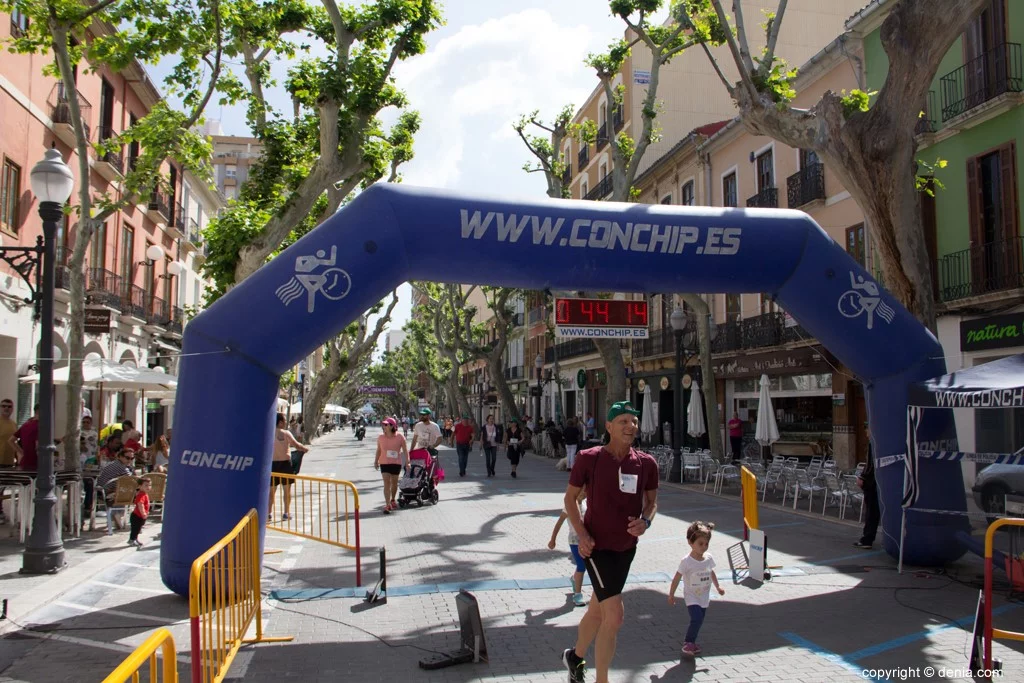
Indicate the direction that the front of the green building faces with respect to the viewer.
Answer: facing the viewer and to the left of the viewer

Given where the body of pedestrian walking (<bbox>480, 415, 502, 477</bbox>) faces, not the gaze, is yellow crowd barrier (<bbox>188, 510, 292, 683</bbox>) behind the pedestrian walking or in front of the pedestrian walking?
in front

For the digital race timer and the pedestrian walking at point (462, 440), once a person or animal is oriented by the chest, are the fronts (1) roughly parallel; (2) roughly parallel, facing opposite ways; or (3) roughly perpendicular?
roughly parallel

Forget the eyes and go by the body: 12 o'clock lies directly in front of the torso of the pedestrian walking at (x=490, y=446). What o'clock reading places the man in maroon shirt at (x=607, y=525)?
The man in maroon shirt is roughly at 12 o'clock from the pedestrian walking.

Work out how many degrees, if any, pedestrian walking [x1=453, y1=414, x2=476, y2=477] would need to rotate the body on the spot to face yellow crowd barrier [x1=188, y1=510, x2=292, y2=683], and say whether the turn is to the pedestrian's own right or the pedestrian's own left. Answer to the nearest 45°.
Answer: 0° — they already face it

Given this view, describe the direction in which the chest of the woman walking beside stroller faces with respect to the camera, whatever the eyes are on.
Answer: toward the camera

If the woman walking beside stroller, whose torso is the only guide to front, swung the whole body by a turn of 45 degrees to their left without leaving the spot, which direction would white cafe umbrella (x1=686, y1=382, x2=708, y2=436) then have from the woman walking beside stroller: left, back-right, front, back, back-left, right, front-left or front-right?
left

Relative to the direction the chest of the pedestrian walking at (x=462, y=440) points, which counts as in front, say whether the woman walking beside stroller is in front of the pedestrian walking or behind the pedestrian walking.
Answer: in front

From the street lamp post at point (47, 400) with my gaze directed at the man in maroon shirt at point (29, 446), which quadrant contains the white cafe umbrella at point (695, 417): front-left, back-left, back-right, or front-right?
front-right

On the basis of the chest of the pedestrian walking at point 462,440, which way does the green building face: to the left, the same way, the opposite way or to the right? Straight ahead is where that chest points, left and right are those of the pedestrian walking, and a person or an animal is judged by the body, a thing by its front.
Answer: to the right

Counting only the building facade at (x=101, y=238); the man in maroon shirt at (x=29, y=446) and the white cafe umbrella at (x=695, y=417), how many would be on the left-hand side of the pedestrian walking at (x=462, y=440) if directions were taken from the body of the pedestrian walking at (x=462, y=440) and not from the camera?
1

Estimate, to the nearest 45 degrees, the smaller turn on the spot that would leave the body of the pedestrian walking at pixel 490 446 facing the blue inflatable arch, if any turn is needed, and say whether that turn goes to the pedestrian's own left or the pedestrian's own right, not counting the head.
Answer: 0° — they already face it

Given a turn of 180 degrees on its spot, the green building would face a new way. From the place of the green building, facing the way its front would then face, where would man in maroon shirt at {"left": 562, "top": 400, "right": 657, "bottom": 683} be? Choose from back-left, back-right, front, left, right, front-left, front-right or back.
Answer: back-right

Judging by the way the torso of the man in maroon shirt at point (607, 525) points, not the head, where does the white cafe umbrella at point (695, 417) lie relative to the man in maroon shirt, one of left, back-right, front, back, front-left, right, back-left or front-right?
back-left

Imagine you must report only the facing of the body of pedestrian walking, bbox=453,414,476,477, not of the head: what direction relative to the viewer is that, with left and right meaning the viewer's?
facing the viewer

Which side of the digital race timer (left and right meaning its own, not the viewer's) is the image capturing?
front

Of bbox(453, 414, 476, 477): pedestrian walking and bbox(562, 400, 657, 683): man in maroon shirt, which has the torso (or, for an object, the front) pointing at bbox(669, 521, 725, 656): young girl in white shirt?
the pedestrian walking
